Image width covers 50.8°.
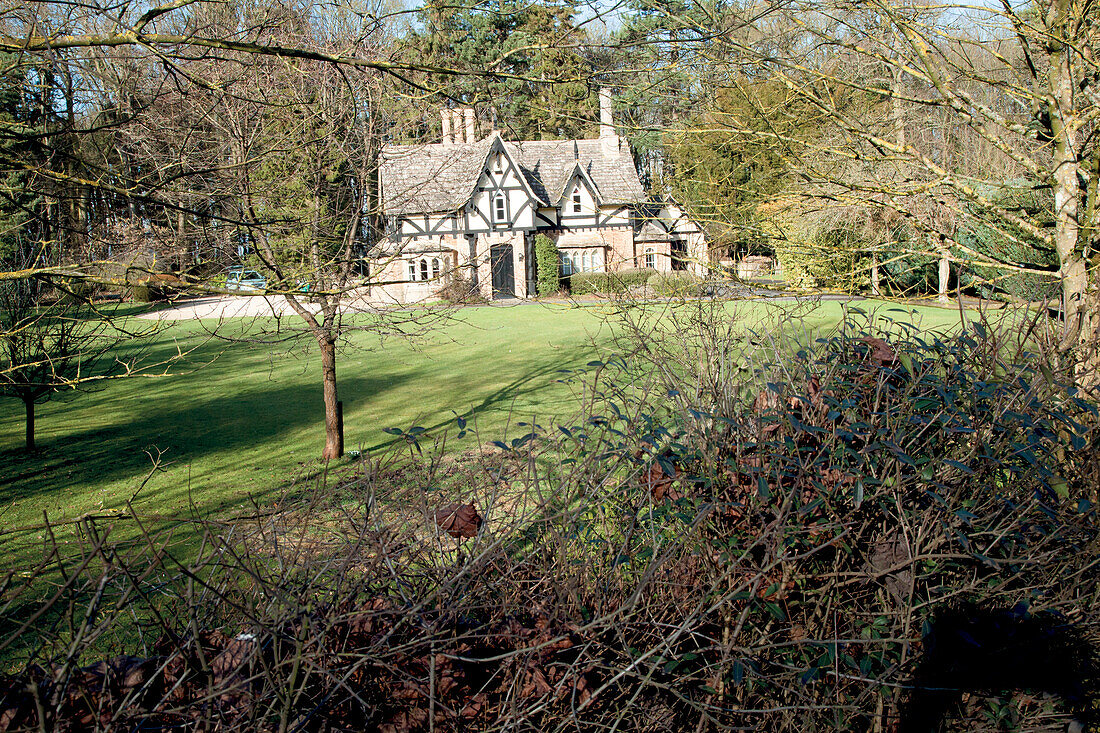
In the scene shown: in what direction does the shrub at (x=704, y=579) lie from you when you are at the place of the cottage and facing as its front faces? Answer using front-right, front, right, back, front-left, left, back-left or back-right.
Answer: front

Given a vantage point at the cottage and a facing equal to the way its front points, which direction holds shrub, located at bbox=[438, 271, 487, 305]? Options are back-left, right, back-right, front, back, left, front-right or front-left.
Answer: front

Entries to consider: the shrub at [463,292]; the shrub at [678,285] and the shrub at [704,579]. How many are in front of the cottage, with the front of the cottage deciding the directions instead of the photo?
3

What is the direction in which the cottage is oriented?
toward the camera

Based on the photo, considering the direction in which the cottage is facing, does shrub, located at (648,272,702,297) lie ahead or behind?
ahead
